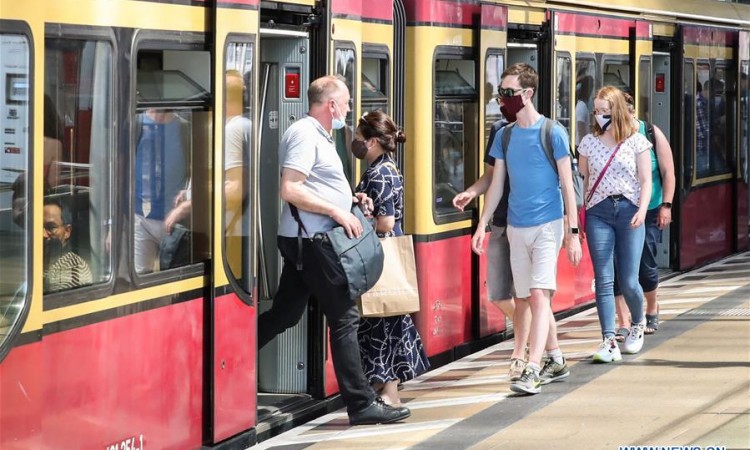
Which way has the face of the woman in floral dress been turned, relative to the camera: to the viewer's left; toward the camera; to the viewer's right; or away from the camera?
to the viewer's left

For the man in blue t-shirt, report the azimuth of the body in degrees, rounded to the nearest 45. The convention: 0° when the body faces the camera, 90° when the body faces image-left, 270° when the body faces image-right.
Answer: approximately 45°

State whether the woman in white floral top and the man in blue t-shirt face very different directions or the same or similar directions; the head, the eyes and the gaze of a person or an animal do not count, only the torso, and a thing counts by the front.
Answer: same or similar directions

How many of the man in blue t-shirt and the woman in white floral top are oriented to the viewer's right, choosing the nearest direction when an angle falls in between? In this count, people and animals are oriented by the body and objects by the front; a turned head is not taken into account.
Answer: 0

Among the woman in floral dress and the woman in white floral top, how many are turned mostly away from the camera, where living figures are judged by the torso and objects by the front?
0

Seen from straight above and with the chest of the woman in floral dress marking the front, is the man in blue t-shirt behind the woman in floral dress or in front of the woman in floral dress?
behind

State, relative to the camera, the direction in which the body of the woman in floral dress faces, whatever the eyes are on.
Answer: to the viewer's left

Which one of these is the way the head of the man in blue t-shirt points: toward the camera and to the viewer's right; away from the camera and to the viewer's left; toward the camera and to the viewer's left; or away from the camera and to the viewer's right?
toward the camera and to the viewer's left

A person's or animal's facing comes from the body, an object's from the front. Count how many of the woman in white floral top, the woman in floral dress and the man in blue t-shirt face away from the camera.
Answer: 0

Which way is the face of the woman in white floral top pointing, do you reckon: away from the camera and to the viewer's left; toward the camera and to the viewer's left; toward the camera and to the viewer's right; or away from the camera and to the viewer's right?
toward the camera and to the viewer's left

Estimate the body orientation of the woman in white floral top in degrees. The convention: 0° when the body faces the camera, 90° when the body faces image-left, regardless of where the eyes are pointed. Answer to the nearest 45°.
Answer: approximately 45°
